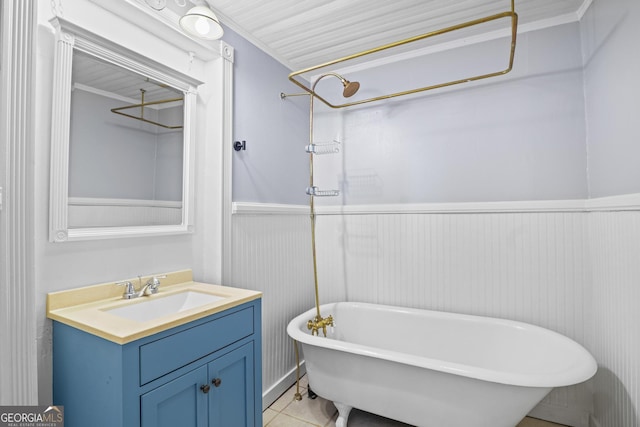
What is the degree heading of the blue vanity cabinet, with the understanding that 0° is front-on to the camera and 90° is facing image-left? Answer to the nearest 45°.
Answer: approximately 315°

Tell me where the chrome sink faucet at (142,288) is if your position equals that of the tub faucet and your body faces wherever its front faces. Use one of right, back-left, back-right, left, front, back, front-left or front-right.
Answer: right

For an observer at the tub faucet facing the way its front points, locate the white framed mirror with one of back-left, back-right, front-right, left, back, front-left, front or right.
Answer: right

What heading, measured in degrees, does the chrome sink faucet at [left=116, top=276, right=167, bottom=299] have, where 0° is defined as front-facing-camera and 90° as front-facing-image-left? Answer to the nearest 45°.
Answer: approximately 315°

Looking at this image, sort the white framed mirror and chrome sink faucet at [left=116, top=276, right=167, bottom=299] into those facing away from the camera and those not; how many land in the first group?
0

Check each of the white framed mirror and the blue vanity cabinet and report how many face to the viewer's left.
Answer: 0
